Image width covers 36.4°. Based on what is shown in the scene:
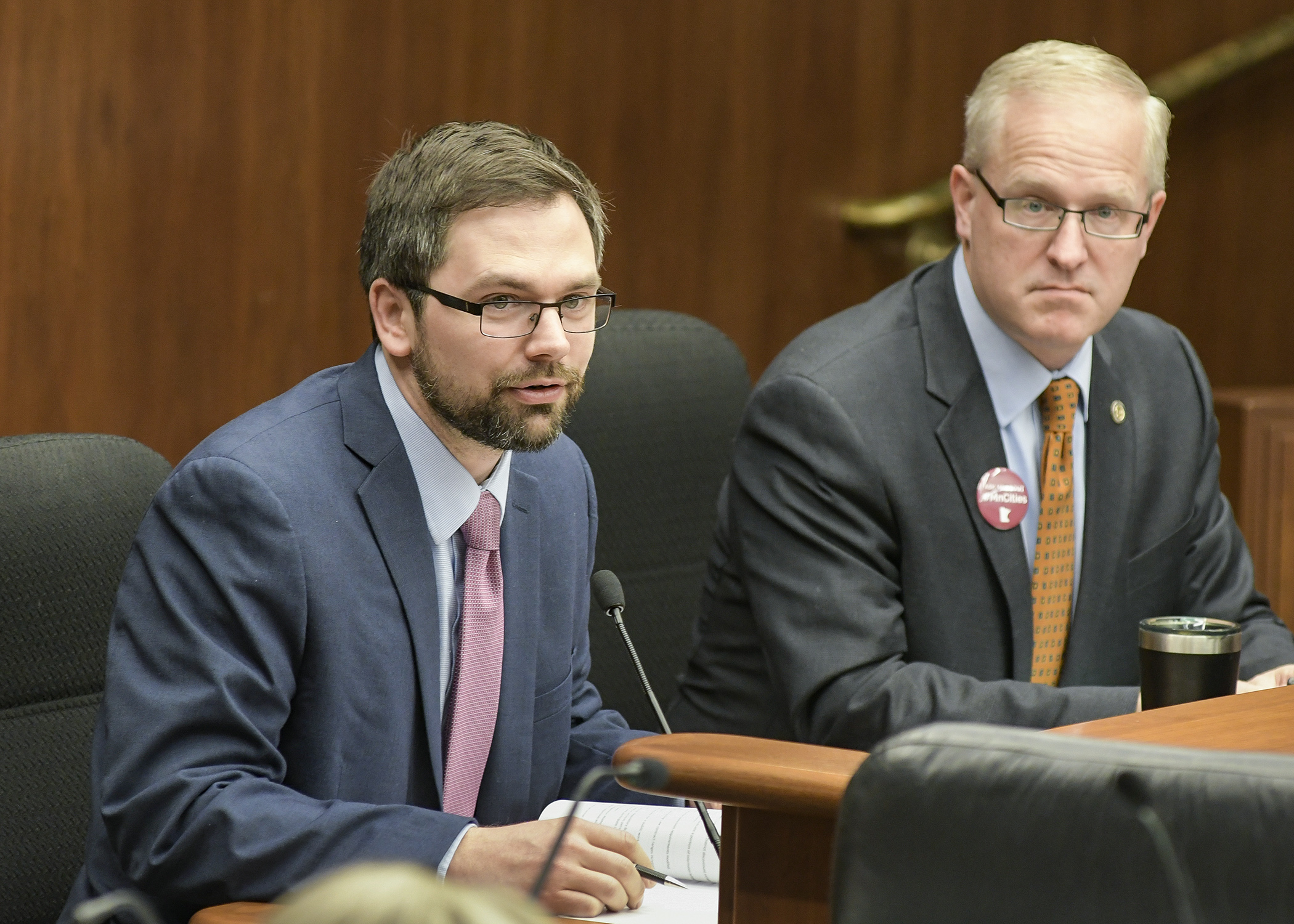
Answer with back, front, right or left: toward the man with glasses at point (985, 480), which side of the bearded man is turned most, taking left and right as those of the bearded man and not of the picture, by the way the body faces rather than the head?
left

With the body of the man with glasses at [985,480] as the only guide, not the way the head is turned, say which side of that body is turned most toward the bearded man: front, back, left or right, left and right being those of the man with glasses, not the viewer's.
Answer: right

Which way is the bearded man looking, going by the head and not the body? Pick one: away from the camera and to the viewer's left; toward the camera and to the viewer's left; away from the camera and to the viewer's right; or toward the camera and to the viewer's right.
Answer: toward the camera and to the viewer's right

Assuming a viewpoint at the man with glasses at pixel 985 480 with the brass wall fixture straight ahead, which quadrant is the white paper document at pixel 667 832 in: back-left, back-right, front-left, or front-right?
back-left

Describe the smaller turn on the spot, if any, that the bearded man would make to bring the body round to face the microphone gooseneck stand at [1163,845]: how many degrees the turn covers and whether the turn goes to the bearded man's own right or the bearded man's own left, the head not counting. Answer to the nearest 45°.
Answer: approximately 45° to the bearded man's own right

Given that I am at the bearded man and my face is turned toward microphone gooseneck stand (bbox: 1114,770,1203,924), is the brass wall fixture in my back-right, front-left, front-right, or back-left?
back-left

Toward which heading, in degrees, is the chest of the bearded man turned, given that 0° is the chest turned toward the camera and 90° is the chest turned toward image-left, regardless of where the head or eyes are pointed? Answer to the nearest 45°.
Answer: approximately 315°

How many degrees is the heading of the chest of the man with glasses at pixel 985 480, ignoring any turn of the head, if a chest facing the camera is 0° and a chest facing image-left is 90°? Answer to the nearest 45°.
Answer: approximately 315°
